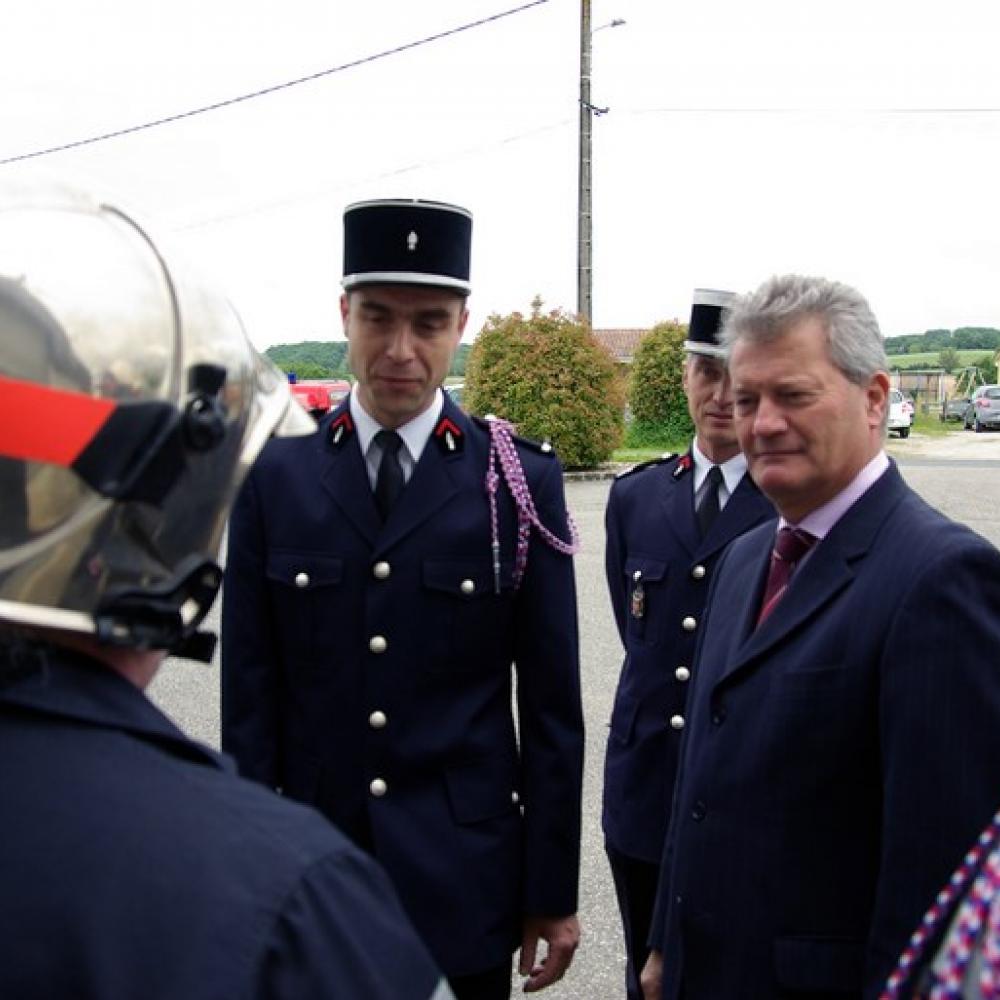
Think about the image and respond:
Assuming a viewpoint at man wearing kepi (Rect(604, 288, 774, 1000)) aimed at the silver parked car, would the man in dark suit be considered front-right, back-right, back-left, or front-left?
back-right

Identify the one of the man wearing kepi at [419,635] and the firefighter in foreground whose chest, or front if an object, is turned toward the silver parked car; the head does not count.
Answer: the firefighter in foreground

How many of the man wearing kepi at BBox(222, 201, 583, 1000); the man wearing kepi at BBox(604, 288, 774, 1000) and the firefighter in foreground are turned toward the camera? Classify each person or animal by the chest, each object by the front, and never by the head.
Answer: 2

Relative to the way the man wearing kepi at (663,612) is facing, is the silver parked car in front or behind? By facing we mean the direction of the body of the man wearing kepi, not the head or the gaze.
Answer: behind

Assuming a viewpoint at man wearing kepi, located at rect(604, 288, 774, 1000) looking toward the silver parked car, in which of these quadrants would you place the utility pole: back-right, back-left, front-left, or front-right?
front-left

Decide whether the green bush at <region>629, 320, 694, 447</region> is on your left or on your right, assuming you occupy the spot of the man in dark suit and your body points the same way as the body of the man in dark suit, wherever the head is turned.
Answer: on your right

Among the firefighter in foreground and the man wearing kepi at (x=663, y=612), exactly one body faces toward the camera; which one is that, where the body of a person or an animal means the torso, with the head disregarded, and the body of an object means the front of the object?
the man wearing kepi

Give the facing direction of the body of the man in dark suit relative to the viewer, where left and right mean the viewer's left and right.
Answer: facing the viewer and to the left of the viewer

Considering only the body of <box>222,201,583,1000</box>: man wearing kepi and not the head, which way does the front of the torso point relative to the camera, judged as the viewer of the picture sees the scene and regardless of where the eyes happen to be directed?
toward the camera

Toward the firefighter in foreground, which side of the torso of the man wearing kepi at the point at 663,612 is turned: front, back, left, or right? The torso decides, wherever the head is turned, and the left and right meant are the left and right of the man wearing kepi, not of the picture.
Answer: front

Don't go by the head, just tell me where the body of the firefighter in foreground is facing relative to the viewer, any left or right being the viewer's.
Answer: facing away from the viewer and to the right of the viewer

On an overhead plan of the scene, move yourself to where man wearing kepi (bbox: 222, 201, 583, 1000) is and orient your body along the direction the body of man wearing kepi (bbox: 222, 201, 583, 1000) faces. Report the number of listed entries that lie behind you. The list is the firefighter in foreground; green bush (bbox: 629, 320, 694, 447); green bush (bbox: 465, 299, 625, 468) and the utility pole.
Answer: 3

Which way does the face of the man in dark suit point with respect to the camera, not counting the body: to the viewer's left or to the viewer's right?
to the viewer's left

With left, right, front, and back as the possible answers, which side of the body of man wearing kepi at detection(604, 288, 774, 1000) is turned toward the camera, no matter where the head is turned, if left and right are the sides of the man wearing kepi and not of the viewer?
front

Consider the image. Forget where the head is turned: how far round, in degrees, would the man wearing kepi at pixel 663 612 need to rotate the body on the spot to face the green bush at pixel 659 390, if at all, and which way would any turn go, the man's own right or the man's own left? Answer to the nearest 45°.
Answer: approximately 180°

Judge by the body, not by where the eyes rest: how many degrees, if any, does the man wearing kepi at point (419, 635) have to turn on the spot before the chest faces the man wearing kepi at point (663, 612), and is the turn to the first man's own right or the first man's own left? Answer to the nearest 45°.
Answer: approximately 135° to the first man's own left
